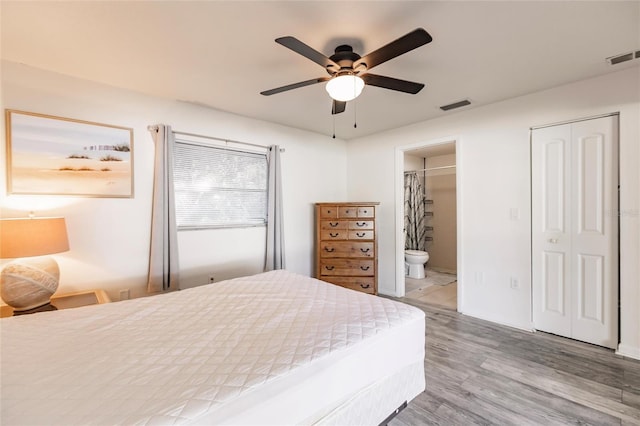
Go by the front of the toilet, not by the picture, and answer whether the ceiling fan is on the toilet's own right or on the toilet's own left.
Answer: on the toilet's own right

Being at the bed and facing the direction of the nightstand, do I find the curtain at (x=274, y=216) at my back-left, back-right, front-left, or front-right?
front-right

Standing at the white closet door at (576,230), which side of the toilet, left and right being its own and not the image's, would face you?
front

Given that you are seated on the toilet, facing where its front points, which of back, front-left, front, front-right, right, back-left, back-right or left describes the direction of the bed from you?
front-right

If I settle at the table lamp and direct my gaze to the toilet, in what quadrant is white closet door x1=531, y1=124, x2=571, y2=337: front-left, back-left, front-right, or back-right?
front-right

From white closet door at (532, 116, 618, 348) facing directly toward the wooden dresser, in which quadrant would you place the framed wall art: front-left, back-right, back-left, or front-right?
front-left

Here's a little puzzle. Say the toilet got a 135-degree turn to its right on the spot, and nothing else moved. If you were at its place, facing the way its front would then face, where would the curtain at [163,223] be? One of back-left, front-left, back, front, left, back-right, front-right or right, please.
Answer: front-left

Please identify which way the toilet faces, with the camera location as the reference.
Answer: facing the viewer and to the right of the viewer

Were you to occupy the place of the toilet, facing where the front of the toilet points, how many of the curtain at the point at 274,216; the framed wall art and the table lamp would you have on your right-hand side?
3

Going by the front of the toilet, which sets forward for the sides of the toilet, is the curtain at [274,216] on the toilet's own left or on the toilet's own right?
on the toilet's own right

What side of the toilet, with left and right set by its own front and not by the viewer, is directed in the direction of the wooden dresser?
right

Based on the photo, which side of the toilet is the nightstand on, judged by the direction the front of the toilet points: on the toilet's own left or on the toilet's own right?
on the toilet's own right

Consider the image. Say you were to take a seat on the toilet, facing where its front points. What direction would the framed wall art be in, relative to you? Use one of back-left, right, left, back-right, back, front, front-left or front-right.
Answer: right
